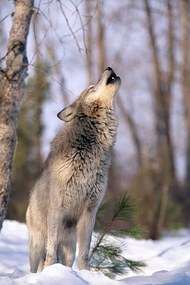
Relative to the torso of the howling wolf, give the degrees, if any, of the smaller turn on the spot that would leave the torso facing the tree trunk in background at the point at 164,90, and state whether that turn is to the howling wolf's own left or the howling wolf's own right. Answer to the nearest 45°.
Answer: approximately 135° to the howling wolf's own left

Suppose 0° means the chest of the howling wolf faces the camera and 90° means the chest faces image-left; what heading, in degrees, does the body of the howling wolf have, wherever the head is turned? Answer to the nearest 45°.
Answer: approximately 315°
